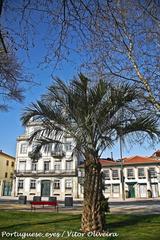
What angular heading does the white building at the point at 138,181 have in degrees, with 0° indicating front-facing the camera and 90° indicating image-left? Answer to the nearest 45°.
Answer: approximately 0°

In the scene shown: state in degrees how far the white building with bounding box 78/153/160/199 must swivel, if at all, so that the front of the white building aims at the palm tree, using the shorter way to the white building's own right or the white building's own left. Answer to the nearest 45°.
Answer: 0° — it already faces it
